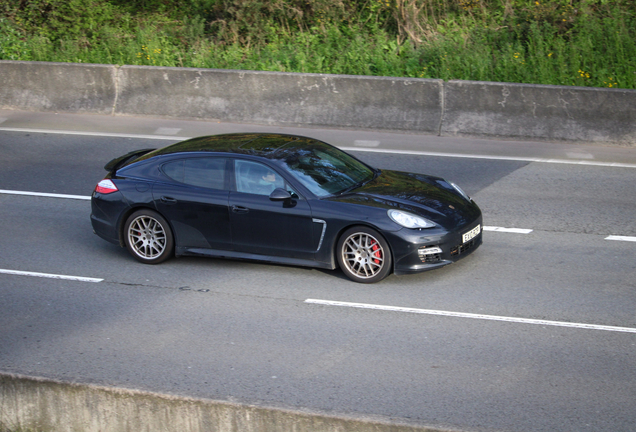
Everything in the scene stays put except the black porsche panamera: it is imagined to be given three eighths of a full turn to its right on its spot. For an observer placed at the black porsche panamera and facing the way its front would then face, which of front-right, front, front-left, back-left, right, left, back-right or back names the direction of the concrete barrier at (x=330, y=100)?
right

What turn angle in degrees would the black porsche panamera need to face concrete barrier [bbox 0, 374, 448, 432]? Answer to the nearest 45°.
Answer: approximately 45° to its right

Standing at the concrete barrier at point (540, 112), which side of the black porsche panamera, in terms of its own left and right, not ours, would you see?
left

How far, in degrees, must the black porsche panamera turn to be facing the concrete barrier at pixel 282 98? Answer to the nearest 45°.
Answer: approximately 135° to its left

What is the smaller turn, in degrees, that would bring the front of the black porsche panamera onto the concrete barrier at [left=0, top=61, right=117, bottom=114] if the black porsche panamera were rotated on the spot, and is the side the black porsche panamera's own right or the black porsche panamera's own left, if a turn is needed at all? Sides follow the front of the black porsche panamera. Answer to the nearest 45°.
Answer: approximately 180°

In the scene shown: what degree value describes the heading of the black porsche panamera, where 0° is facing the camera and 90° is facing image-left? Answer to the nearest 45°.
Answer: approximately 315°

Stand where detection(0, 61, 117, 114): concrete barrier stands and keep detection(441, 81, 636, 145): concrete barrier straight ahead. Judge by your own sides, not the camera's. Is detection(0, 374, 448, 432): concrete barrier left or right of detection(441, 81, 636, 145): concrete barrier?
right
